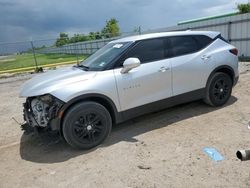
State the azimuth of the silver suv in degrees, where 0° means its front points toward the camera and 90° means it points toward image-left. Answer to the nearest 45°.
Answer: approximately 45°

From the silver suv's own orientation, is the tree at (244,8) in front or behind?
behind
